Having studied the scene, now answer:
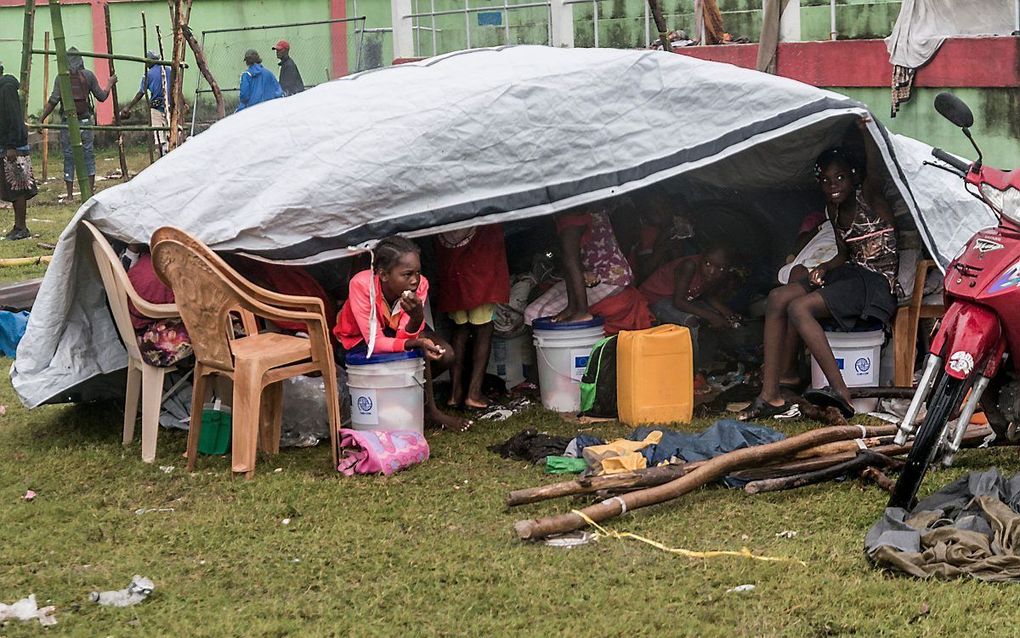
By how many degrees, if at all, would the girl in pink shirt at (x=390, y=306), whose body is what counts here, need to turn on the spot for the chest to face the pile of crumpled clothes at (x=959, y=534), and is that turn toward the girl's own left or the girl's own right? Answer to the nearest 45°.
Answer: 0° — they already face it

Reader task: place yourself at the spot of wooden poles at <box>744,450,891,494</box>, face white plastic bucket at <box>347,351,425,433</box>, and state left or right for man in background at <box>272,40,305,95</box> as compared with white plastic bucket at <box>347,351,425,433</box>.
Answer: right

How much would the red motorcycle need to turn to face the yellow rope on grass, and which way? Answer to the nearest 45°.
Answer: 0° — it already faces it

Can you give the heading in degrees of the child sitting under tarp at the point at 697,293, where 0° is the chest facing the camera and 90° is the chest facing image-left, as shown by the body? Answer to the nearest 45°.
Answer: approximately 315°

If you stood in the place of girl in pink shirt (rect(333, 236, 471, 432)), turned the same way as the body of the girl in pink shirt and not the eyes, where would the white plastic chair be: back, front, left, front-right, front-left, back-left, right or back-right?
back-right

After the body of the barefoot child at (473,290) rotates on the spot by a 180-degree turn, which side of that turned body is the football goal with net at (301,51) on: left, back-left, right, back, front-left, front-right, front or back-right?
front

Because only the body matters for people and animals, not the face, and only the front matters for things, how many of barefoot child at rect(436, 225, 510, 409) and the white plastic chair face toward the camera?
1

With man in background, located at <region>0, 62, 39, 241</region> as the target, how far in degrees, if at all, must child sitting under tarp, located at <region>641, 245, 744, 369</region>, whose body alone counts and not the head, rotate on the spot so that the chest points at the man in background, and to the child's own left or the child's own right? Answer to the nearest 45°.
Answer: approximately 180°

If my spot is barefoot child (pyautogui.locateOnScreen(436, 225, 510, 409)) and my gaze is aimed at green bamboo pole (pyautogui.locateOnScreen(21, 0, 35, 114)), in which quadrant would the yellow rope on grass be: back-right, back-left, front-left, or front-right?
back-left

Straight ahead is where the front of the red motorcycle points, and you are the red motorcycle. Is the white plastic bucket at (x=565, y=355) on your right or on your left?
on your right

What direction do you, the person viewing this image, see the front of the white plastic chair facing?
facing to the right of the viewer
